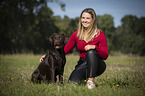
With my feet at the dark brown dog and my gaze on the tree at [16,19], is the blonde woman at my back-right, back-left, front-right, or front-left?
back-right

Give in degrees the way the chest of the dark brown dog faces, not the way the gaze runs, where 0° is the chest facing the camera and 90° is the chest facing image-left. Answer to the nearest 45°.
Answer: approximately 315°

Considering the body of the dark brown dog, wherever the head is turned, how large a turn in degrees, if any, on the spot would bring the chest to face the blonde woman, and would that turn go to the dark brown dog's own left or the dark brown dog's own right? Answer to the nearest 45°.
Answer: approximately 45° to the dark brown dog's own left

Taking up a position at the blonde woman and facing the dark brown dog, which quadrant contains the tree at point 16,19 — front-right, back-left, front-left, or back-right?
front-right

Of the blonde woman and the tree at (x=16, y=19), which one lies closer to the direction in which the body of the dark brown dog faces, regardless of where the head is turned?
the blonde woman

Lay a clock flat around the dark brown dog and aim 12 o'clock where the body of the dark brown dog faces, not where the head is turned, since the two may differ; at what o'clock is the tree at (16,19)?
The tree is roughly at 7 o'clock from the dark brown dog.
